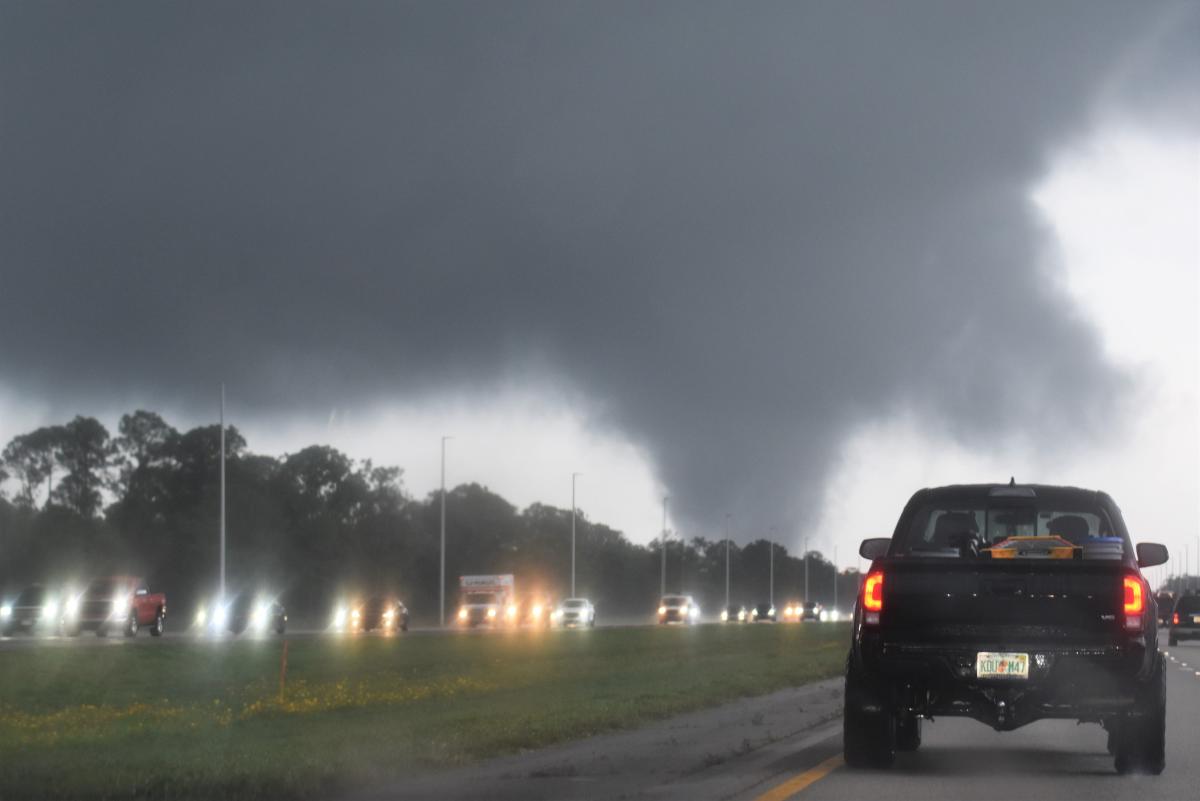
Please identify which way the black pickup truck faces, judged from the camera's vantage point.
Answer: facing away from the viewer
